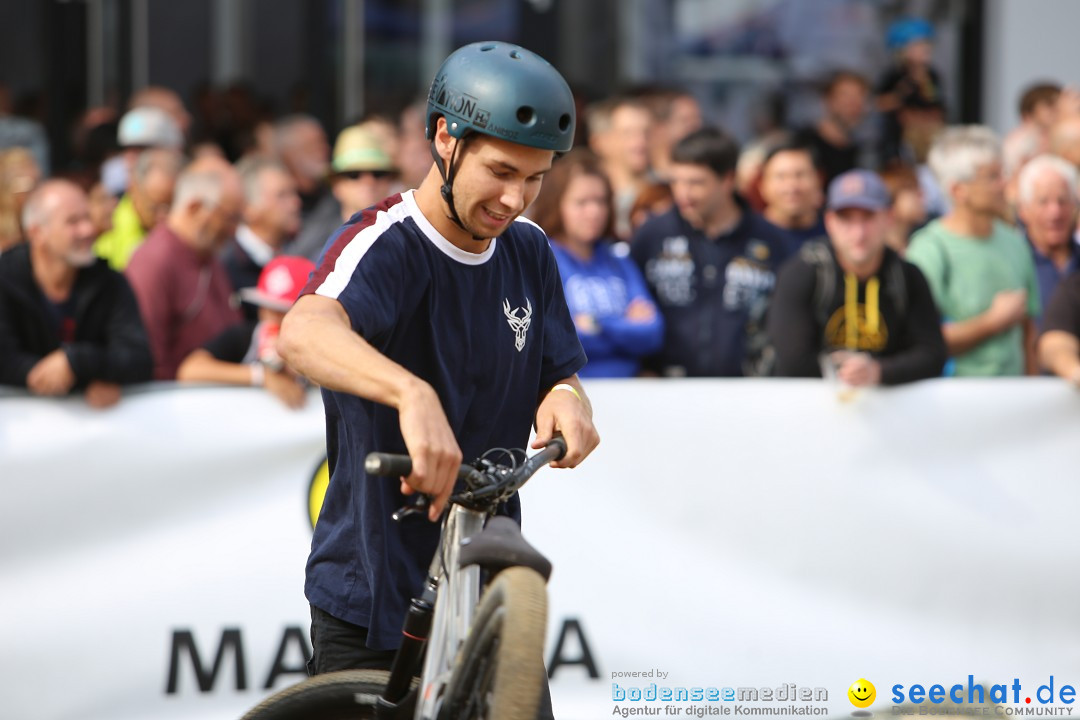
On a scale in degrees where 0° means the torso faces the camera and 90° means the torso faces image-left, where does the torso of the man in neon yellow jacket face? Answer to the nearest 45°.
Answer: approximately 315°

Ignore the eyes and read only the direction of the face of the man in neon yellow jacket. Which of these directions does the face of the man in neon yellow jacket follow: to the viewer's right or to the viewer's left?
to the viewer's right

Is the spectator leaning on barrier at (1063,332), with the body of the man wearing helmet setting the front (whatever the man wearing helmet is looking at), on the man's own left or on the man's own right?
on the man's own left

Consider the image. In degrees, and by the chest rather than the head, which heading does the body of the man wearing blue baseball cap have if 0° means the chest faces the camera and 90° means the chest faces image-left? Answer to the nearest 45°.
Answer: approximately 0°

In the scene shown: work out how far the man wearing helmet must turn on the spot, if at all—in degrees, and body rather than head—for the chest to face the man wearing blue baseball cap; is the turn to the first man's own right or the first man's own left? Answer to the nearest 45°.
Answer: approximately 90° to the first man's own left
